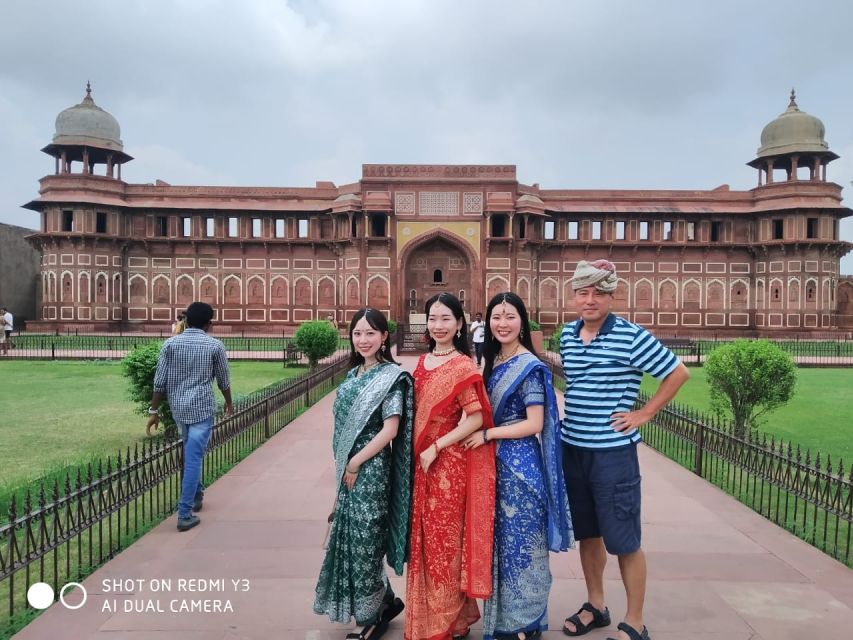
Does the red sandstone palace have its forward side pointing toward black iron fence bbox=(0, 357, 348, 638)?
yes

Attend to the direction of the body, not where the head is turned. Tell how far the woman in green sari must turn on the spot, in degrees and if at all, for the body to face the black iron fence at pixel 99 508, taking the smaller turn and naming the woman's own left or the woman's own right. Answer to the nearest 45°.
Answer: approximately 90° to the woman's own right

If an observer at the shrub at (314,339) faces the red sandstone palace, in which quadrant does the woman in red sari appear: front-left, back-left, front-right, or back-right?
back-right

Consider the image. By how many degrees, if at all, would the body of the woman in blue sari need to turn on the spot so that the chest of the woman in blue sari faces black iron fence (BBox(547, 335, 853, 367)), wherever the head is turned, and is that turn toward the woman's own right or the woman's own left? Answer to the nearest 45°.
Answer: approximately 180°

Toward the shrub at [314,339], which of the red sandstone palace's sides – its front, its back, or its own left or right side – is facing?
front

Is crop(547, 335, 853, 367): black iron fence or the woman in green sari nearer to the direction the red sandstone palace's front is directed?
the woman in green sari

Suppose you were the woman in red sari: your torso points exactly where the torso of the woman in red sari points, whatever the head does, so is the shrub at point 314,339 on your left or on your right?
on your right

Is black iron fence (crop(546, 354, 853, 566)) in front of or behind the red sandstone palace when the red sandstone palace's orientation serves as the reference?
in front

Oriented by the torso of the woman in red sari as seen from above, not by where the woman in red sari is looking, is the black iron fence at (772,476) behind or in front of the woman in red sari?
behind

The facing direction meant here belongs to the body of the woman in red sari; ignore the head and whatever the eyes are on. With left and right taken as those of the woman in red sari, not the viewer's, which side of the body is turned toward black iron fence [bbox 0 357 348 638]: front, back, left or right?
right

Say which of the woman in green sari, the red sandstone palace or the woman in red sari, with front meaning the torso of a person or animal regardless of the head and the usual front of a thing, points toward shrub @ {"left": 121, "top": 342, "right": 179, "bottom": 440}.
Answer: the red sandstone palace

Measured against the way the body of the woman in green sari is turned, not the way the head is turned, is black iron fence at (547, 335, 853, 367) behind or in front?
behind
